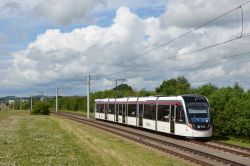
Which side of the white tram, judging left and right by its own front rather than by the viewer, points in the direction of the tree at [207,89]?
left

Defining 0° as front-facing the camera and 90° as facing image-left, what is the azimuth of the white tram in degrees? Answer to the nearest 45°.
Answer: approximately 315°
